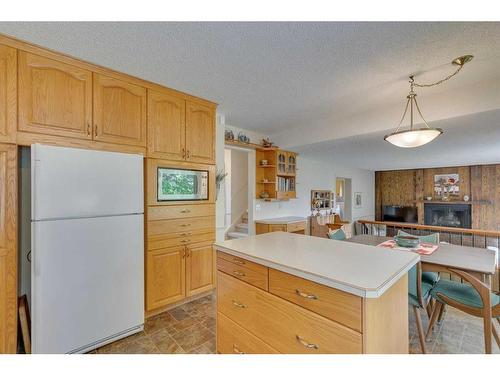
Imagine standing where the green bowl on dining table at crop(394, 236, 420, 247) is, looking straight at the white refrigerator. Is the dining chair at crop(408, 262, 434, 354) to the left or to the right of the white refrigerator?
left

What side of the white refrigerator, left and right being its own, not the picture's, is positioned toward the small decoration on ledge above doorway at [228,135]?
left

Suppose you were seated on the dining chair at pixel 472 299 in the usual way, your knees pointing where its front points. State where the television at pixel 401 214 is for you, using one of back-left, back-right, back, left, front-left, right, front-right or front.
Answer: front-right

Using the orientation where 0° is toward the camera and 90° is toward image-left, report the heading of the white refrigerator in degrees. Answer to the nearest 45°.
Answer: approximately 315°

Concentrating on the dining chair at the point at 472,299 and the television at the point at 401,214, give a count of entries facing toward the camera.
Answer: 1

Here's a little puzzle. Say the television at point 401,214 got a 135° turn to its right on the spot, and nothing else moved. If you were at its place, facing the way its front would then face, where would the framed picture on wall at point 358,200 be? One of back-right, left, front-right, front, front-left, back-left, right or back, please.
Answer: left

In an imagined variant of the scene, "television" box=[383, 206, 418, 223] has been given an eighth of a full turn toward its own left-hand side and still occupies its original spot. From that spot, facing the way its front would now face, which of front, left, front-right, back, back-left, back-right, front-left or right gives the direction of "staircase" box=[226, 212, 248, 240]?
right

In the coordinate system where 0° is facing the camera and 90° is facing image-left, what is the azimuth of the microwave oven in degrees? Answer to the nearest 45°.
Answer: approximately 315°

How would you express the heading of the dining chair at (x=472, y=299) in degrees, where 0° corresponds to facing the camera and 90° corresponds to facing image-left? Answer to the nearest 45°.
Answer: approximately 135°

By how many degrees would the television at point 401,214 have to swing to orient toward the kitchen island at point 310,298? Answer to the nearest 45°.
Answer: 0° — it already faces it

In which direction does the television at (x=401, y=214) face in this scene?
toward the camera
